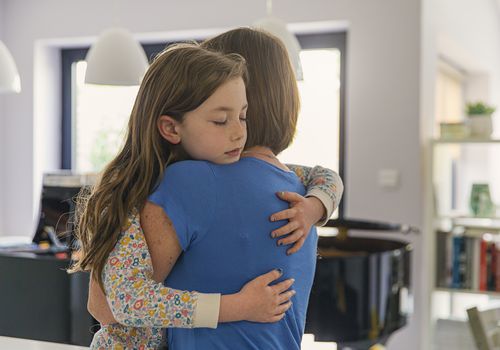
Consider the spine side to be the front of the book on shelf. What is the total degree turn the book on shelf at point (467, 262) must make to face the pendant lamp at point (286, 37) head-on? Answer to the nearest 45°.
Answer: approximately 45° to its right

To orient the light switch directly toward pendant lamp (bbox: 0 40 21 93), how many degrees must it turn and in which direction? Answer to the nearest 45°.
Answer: approximately 45° to its right

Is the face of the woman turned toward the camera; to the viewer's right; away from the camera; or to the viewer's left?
away from the camera

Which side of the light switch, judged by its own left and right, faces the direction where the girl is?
front

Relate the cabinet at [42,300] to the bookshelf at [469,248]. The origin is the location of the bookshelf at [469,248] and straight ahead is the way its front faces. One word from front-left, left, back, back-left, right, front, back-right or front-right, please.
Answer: front-right

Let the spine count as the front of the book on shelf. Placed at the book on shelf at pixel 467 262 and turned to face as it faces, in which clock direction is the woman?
The woman is roughly at 12 o'clock from the book on shelf.

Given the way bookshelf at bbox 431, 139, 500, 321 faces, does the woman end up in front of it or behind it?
in front
